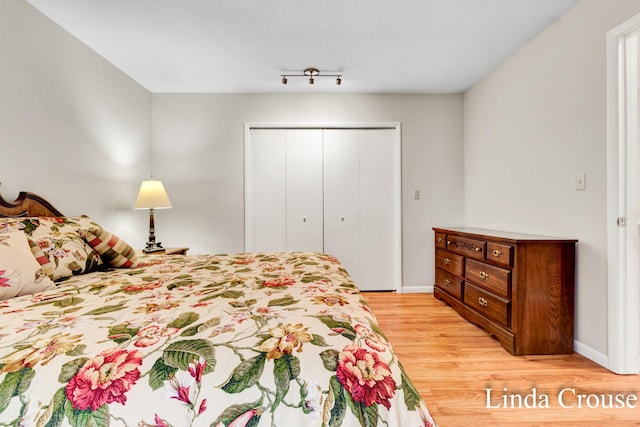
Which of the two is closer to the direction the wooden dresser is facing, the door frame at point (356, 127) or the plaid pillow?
the plaid pillow

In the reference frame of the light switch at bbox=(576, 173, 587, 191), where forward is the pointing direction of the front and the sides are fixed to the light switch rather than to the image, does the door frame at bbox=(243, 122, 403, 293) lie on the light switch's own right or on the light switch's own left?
on the light switch's own right

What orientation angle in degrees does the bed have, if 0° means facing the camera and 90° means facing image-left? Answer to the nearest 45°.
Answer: approximately 270°

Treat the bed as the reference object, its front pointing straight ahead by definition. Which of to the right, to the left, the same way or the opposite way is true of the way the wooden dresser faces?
the opposite way

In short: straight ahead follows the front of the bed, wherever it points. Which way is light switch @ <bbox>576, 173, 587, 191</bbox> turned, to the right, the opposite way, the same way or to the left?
the opposite way

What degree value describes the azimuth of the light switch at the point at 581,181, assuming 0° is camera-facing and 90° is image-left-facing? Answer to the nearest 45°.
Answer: approximately 45°

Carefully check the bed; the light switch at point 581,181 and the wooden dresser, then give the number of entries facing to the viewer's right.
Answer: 1

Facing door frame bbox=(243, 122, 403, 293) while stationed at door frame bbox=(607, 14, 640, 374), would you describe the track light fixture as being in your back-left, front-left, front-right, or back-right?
front-left

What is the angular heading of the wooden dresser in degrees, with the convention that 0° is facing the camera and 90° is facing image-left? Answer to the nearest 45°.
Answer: approximately 45°

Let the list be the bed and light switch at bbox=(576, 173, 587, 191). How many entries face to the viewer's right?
1

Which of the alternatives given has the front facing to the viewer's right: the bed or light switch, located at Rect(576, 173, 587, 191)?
the bed

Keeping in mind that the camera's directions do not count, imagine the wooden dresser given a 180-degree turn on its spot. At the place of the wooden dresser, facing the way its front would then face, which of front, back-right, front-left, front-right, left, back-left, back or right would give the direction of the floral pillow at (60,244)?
back

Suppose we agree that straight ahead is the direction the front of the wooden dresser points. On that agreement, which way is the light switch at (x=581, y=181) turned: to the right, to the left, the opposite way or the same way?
the same way

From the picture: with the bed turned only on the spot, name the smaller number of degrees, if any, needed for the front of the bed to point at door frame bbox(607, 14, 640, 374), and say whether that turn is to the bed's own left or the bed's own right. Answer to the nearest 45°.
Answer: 0° — it already faces it

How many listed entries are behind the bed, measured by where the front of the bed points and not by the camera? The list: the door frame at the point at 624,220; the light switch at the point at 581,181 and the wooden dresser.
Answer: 0

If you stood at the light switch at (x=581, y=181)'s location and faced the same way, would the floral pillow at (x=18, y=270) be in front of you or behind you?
in front

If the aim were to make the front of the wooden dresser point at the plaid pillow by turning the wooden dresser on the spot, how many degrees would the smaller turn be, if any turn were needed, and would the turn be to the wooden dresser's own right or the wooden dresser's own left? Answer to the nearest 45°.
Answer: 0° — it already faces it
